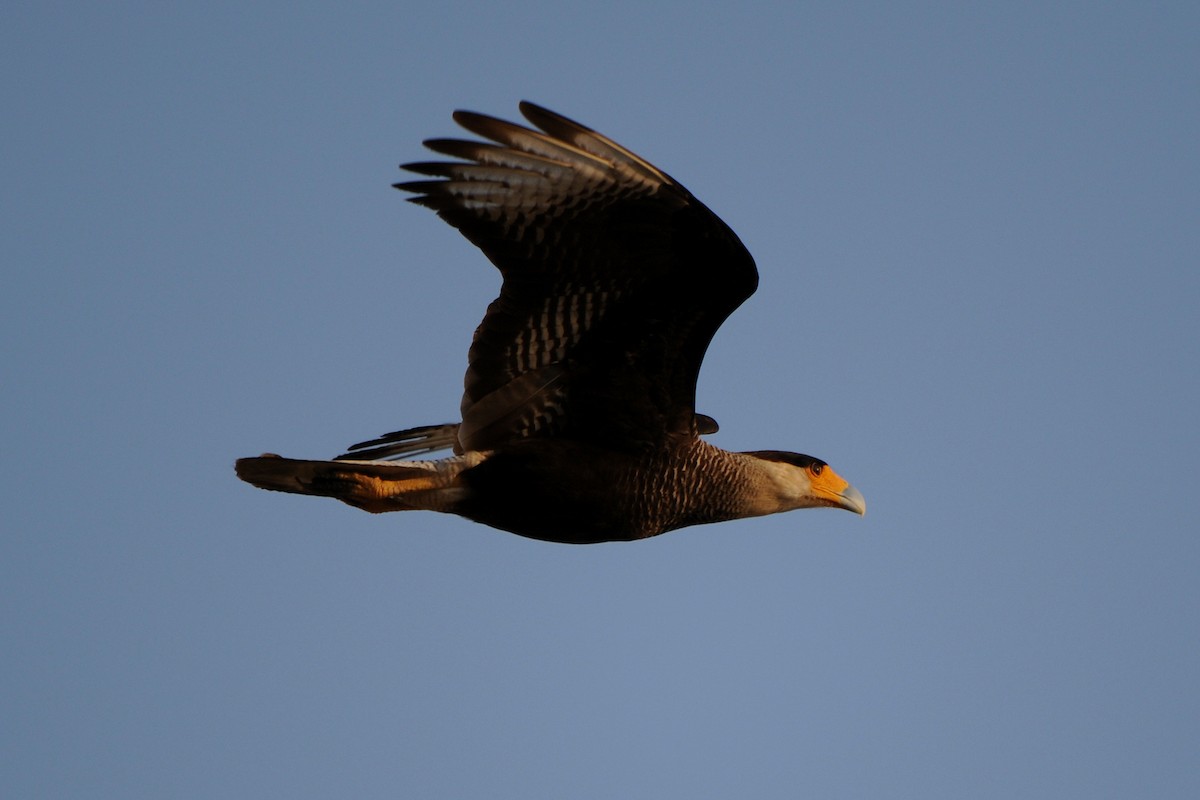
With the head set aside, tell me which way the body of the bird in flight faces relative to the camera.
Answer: to the viewer's right
